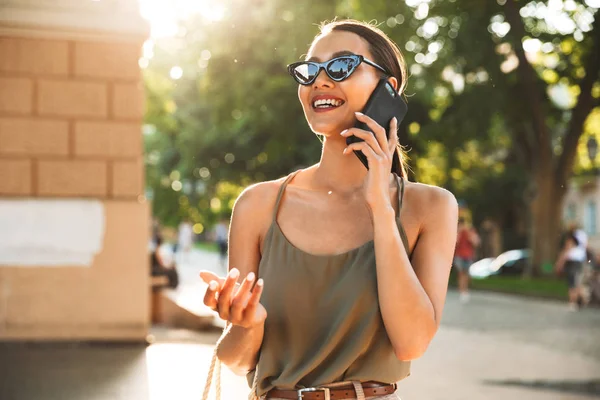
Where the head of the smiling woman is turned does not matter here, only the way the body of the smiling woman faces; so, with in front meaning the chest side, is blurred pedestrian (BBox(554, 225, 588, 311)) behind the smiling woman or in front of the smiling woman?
behind

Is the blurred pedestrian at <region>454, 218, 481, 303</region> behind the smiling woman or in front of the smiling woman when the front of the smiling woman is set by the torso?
behind

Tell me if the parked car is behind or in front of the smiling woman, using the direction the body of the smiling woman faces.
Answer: behind

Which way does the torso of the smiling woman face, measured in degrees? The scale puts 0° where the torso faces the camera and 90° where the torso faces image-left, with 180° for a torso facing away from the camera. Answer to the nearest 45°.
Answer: approximately 0°

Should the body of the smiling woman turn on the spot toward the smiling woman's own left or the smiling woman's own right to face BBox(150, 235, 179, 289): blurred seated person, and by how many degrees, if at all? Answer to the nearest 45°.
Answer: approximately 180°

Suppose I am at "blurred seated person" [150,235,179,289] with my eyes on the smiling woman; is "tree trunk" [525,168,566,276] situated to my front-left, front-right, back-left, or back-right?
back-left

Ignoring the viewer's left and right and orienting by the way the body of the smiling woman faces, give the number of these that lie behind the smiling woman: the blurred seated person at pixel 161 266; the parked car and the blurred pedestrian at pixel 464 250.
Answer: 3

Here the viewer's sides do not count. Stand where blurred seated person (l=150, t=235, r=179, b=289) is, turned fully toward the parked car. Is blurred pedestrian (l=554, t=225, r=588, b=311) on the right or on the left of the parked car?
right
